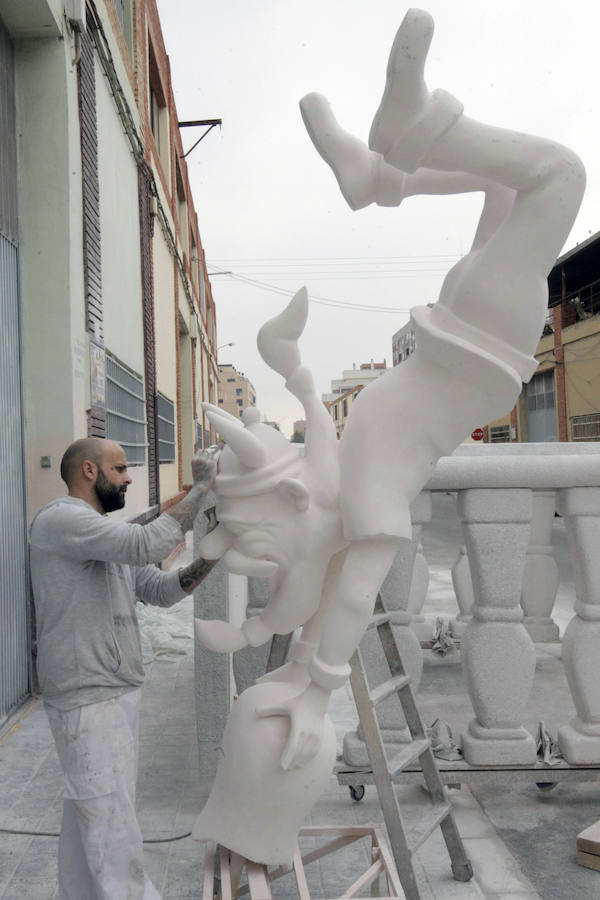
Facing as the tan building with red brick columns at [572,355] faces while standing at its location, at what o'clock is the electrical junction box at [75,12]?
The electrical junction box is roughly at 11 o'clock from the tan building with red brick columns.

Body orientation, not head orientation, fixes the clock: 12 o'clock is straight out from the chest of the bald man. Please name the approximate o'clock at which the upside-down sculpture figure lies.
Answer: The upside-down sculpture figure is roughly at 1 o'clock from the bald man.

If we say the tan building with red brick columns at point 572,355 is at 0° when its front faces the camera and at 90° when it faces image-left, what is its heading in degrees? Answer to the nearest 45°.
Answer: approximately 45°

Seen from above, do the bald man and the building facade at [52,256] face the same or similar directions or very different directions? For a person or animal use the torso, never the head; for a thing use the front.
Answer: same or similar directions

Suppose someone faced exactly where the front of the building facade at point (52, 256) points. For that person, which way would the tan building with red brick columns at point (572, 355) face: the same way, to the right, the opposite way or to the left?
the opposite way

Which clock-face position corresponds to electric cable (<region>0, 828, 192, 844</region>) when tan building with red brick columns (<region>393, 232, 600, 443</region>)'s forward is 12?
The electric cable is roughly at 11 o'clock from the tan building with red brick columns.

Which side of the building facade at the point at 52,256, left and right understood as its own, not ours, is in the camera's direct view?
right

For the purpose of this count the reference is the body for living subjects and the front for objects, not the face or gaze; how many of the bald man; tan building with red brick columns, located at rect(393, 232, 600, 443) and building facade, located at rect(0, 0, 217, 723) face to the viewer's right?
2

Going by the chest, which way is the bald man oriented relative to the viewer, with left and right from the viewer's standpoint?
facing to the right of the viewer

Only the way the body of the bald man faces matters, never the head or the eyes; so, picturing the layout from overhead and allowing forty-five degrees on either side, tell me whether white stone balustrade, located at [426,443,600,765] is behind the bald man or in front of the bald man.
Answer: in front

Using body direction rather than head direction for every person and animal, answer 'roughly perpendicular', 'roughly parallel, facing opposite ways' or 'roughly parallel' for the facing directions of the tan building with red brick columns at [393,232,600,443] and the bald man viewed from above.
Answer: roughly parallel, facing opposite ways

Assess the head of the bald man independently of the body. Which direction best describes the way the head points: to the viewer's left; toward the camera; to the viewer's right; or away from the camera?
to the viewer's right
